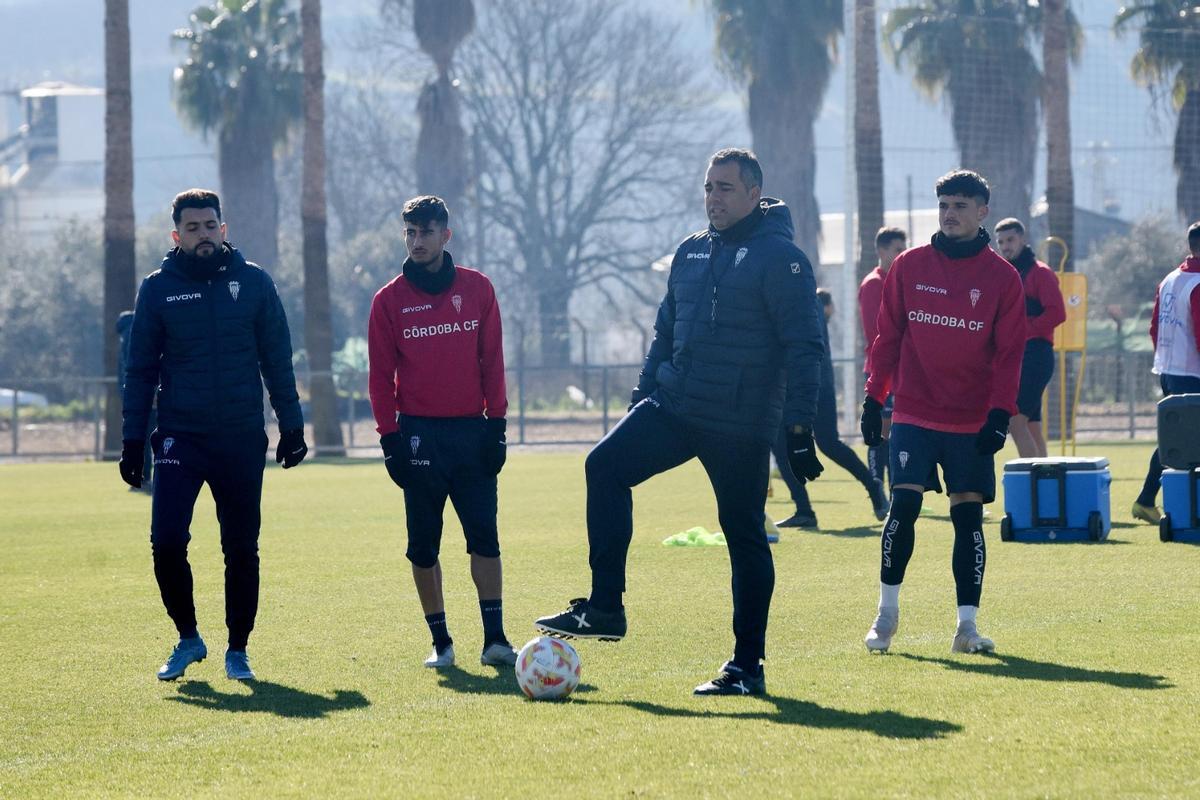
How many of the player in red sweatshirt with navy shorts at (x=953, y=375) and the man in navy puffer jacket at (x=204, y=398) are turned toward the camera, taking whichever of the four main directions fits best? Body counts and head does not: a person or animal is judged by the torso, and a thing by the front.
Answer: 2

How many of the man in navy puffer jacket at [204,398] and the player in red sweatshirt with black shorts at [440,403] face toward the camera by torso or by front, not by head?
2

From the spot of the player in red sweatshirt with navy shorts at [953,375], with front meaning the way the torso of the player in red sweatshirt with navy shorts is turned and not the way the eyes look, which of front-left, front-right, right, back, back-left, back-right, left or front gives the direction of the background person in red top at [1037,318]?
back

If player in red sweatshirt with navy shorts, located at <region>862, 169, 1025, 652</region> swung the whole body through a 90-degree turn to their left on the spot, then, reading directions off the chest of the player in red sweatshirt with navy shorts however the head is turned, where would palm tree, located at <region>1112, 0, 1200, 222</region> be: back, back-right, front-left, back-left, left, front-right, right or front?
left

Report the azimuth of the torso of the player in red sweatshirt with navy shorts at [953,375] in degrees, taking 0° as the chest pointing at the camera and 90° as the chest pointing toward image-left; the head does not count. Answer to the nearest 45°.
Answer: approximately 0°

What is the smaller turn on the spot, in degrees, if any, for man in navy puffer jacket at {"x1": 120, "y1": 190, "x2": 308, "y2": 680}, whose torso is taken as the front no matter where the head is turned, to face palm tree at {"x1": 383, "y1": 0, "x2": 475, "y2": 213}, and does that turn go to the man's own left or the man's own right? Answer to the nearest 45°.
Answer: approximately 180°

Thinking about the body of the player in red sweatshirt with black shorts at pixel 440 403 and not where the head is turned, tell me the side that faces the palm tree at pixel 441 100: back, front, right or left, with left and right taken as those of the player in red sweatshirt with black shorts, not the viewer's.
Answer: back

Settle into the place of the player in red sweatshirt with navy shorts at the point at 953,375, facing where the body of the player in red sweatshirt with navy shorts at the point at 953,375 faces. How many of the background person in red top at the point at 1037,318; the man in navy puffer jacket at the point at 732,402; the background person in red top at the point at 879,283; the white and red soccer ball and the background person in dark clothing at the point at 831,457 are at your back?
3
